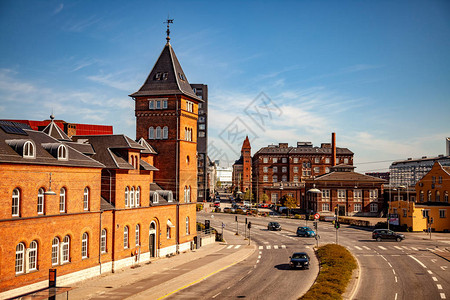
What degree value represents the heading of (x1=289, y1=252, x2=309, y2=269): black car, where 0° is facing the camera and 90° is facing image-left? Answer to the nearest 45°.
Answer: approximately 0°

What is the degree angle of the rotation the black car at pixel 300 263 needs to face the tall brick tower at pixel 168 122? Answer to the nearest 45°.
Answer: approximately 135° to its right

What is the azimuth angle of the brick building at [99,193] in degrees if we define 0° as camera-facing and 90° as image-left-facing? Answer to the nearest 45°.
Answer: approximately 315°

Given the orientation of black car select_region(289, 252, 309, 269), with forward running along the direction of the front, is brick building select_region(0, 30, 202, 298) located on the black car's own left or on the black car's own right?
on the black car's own right

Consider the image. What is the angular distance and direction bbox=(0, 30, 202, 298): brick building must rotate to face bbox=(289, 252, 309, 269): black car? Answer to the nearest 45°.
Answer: approximately 45° to its left
